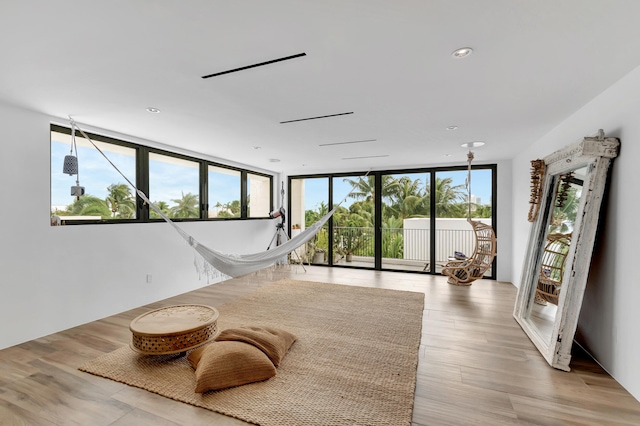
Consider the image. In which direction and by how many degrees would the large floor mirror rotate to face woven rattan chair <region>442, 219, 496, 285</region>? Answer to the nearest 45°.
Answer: approximately 90° to its right

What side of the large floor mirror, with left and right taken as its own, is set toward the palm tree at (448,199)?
right

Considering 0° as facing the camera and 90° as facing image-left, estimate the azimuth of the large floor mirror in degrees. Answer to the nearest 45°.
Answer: approximately 45°

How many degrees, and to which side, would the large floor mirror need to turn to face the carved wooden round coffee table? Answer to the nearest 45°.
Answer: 0° — it already faces it

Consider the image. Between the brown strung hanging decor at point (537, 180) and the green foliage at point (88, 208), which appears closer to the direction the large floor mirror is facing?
the green foliage

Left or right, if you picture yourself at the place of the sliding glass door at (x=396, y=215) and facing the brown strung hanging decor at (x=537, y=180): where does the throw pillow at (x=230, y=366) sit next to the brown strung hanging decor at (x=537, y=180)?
right

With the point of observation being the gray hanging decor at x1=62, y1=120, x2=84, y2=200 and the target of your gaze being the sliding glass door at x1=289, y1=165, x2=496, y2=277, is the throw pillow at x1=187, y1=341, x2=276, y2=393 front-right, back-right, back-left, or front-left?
front-right

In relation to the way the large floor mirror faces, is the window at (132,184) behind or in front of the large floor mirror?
in front

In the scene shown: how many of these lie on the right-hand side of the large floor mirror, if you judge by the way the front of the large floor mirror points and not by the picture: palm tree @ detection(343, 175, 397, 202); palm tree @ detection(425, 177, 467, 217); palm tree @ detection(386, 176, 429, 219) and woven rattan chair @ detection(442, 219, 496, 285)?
4

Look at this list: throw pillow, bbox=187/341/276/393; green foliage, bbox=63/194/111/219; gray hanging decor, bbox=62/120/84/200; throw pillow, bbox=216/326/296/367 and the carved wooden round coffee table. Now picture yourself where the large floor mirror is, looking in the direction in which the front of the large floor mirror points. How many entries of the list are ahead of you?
5

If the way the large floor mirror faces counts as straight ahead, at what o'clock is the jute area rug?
The jute area rug is roughly at 12 o'clock from the large floor mirror.

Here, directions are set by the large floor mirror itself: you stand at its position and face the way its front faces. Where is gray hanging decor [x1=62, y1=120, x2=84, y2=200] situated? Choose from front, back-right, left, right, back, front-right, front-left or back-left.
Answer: front

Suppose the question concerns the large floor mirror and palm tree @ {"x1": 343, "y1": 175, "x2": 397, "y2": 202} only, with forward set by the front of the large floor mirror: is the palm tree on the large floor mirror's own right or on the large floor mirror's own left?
on the large floor mirror's own right

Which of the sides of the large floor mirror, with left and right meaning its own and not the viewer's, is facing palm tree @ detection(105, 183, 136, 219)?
front

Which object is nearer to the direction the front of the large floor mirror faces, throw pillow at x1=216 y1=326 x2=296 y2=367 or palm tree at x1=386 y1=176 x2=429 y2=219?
the throw pillow

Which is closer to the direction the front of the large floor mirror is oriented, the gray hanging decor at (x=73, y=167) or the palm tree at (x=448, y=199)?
the gray hanging decor

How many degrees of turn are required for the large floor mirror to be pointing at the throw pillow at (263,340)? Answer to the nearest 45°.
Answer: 0° — it already faces it

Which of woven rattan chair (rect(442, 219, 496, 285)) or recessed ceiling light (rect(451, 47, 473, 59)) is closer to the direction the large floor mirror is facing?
the recessed ceiling light
